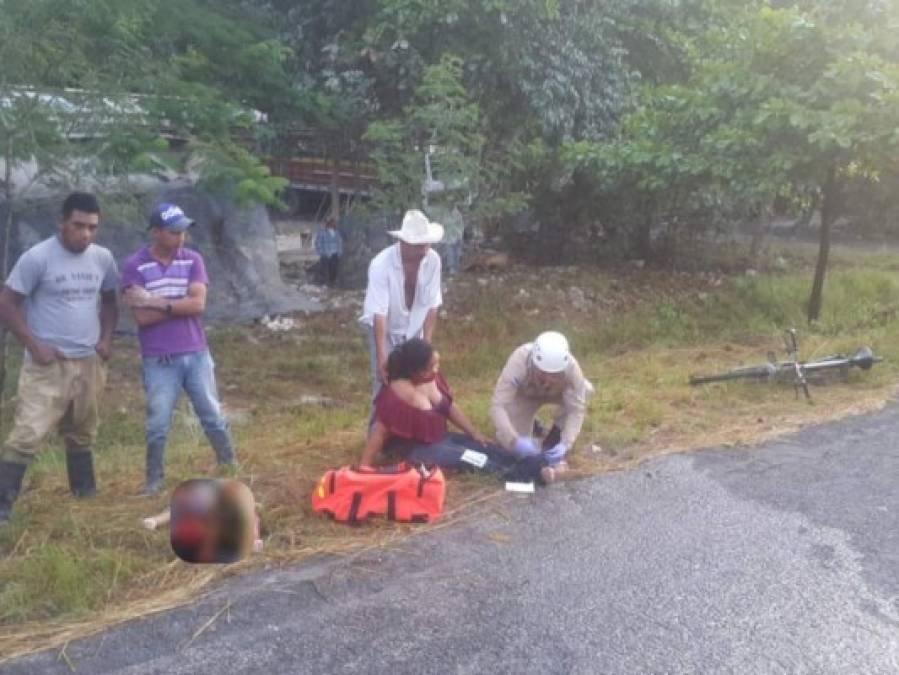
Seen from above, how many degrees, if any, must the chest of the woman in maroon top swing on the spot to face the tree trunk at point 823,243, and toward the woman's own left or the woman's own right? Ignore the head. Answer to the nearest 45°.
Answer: approximately 90° to the woman's own left

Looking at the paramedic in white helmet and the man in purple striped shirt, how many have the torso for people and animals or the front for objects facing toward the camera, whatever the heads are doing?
2

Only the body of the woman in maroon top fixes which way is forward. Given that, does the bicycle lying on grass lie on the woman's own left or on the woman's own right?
on the woman's own left

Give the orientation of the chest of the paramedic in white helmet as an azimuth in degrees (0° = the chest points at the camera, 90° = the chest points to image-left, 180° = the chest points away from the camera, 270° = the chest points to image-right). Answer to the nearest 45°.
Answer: approximately 0°

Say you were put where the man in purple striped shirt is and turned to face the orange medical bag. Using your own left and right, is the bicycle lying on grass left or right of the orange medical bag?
left

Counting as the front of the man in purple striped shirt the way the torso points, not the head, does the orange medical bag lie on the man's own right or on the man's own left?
on the man's own left

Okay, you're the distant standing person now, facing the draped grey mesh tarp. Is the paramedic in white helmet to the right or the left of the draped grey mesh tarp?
left

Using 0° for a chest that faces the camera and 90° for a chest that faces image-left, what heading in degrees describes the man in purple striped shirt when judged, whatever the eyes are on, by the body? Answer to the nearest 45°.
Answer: approximately 0°

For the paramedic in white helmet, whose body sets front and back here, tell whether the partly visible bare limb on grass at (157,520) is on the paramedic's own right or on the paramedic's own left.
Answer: on the paramedic's own right
